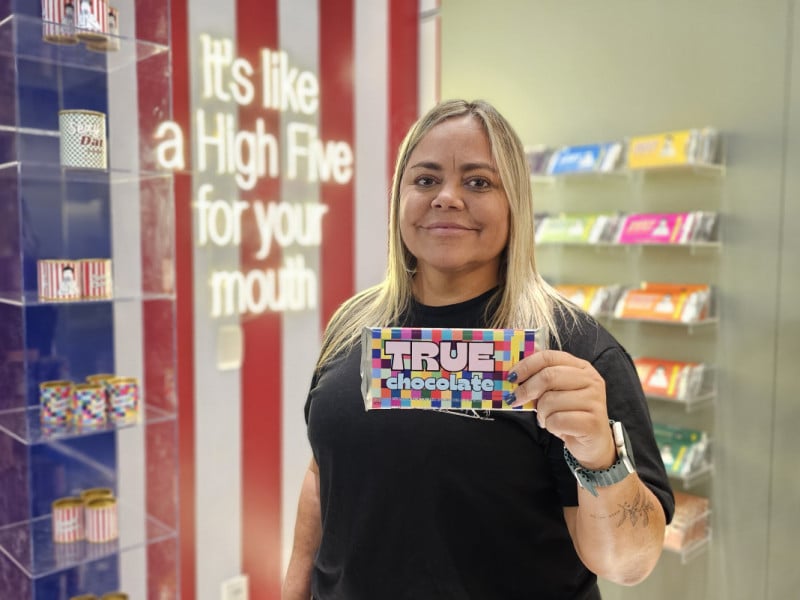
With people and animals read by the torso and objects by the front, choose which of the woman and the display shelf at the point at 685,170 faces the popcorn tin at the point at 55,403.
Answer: the display shelf

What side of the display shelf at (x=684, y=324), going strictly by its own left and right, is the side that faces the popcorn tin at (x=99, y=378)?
front

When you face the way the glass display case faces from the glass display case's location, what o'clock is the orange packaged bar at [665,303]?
The orange packaged bar is roughly at 11 o'clock from the glass display case.

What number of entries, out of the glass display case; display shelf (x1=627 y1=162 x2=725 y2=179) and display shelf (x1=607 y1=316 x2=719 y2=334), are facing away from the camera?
0

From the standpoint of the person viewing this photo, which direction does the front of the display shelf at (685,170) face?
facing the viewer and to the left of the viewer

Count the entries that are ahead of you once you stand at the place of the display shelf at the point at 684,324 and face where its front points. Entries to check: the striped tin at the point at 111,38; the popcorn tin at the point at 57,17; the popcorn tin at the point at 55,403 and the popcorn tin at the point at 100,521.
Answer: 4

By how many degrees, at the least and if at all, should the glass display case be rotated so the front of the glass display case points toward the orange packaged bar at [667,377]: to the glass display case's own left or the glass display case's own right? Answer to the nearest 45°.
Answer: approximately 45° to the glass display case's own left

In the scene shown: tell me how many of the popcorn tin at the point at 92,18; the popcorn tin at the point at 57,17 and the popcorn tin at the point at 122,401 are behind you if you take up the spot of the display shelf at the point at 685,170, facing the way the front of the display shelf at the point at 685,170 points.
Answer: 0

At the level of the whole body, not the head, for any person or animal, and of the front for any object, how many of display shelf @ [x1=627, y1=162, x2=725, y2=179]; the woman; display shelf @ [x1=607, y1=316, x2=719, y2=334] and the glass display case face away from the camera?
0

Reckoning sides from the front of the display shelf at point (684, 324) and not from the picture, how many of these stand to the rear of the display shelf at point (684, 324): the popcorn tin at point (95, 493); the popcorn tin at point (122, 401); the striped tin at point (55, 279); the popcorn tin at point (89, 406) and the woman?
0

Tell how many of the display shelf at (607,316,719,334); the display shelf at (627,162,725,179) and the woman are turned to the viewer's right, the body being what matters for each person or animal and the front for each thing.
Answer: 0

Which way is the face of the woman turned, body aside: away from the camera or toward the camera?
toward the camera

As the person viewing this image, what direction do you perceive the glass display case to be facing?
facing the viewer and to the right of the viewer

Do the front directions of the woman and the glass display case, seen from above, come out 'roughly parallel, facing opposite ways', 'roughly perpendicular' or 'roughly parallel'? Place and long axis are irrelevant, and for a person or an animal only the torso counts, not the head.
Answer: roughly perpendicular

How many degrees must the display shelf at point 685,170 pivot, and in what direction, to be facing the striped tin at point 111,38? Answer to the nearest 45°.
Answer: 0° — it already faces it

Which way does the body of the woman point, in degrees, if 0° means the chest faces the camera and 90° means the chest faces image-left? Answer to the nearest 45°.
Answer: approximately 0°

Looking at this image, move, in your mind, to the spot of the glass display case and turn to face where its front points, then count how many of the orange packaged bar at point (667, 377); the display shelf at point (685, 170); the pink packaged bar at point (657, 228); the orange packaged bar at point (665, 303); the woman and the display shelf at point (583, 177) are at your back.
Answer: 0

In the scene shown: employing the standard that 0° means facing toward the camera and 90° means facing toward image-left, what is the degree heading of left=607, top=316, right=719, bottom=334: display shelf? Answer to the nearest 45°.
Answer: approximately 45°

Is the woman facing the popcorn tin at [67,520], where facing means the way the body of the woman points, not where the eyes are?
no

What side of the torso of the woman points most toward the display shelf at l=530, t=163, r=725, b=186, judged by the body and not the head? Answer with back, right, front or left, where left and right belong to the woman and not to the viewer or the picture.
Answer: back

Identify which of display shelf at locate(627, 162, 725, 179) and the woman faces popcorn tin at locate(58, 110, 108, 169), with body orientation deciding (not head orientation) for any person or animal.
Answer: the display shelf

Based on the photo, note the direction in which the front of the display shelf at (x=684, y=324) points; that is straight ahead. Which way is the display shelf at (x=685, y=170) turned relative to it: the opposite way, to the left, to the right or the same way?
the same way

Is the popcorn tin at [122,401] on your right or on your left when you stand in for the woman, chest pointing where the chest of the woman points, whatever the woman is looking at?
on your right
